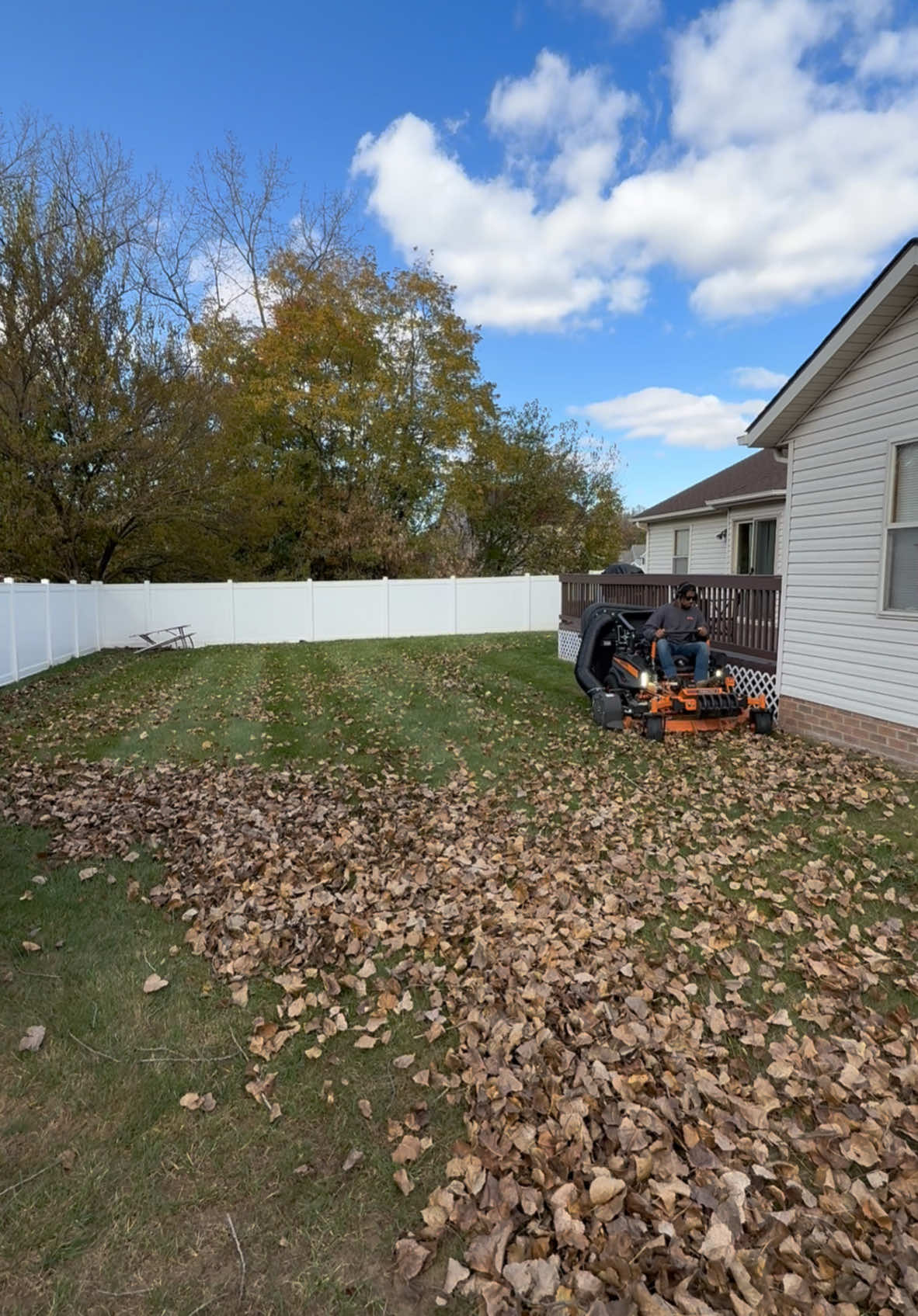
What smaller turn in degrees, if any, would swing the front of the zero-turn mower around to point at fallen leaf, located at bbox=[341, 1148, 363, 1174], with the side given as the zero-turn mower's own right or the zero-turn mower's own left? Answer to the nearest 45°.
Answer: approximately 45° to the zero-turn mower's own right

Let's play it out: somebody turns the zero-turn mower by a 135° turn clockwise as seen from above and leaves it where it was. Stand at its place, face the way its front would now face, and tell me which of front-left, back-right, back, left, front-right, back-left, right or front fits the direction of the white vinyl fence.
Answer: front-right

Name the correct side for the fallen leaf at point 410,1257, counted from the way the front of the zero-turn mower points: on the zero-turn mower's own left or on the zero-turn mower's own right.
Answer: on the zero-turn mower's own right

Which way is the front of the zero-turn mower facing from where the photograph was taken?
facing the viewer and to the right of the viewer

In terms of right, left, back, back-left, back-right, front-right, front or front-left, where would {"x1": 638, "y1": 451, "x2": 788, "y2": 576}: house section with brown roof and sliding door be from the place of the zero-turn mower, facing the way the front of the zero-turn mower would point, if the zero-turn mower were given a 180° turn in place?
front-right

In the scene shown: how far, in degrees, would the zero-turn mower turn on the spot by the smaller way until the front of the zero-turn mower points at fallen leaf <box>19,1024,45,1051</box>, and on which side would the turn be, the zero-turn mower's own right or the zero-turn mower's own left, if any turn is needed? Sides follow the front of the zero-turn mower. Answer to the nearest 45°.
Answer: approximately 45° to the zero-turn mower's own right

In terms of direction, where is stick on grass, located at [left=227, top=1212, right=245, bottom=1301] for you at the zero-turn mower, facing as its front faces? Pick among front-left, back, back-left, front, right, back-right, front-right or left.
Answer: front-right

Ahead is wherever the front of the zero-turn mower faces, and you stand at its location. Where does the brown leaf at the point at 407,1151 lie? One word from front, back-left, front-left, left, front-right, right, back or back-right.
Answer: front-right

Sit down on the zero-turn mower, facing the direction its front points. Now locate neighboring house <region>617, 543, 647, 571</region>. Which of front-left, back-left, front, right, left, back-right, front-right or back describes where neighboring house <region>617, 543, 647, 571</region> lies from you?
back-left
